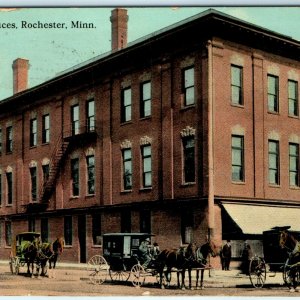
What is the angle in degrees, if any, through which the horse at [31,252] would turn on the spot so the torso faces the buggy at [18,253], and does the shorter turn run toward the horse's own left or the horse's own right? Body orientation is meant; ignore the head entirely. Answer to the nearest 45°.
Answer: approximately 135° to the horse's own left

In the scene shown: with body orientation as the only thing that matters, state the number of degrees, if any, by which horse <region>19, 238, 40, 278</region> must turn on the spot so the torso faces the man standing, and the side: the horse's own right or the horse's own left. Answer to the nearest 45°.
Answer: approximately 45° to the horse's own left

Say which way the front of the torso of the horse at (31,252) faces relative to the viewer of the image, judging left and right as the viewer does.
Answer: facing the viewer and to the right of the viewer

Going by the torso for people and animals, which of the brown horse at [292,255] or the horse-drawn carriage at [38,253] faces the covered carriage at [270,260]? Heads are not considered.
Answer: the horse-drawn carriage

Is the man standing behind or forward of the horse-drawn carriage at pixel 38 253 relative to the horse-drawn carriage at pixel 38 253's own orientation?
forward
